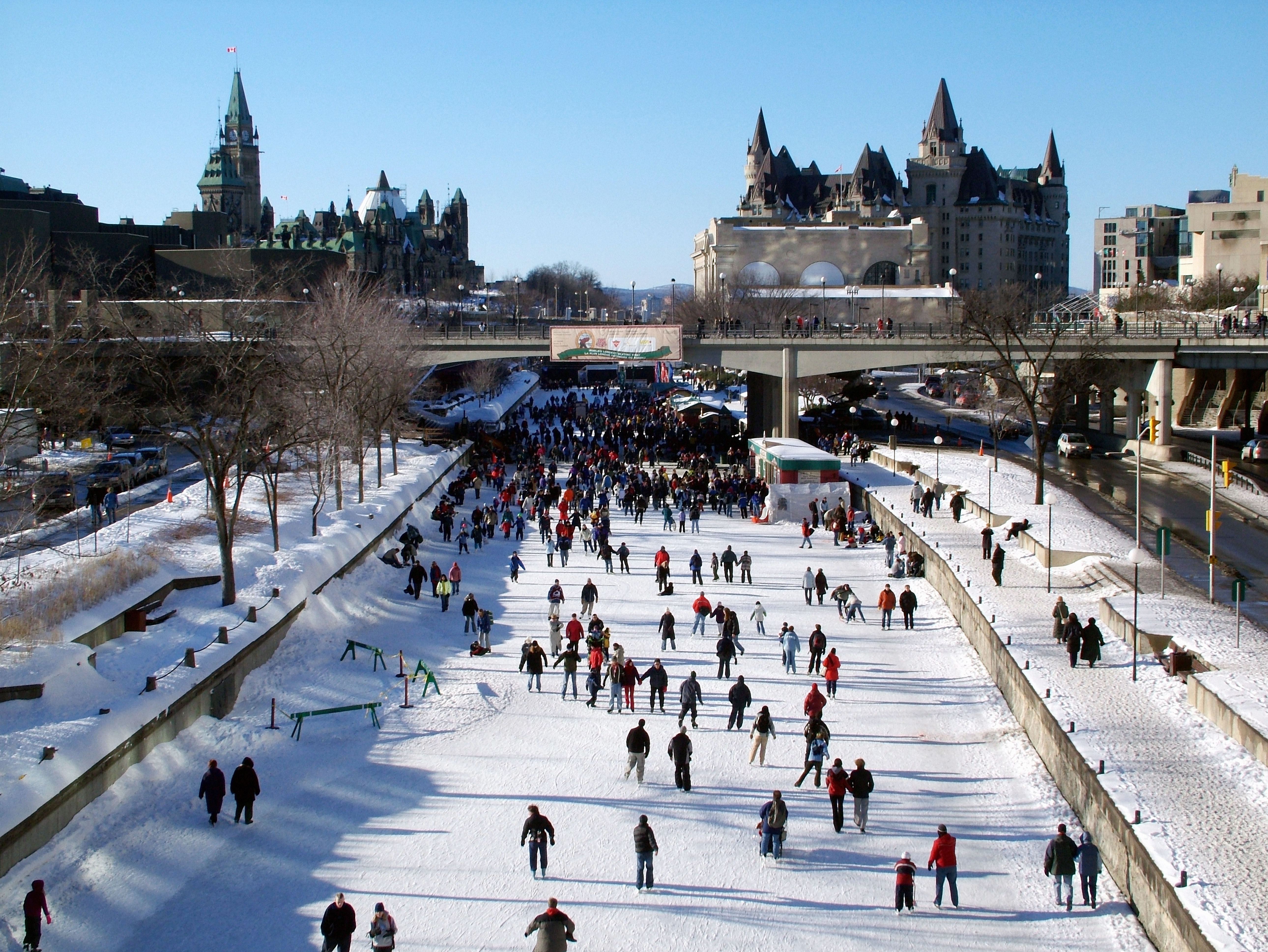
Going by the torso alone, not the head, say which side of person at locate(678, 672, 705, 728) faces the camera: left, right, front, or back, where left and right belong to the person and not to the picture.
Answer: back

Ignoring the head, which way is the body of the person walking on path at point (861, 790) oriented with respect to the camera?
away from the camera

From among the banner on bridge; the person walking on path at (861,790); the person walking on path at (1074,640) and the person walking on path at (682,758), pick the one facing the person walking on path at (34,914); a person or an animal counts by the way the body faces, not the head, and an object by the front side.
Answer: the banner on bridge

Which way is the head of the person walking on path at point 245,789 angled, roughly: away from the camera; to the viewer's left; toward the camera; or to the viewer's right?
away from the camera

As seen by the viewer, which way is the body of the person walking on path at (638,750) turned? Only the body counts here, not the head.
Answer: away from the camera

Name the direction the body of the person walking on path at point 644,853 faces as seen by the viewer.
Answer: away from the camera

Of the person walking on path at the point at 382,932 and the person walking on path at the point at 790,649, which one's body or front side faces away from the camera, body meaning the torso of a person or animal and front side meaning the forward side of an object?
the person walking on path at the point at 790,649

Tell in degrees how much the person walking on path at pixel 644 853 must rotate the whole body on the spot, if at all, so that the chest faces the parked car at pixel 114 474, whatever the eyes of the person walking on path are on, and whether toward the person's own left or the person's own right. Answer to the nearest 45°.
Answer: approximately 45° to the person's own left

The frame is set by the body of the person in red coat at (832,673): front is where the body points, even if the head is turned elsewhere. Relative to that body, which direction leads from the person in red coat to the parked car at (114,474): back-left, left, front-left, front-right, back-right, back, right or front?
front-left

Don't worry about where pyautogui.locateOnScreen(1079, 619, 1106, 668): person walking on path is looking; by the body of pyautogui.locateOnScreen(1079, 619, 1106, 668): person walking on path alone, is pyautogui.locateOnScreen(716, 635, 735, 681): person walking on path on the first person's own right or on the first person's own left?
on the first person's own left

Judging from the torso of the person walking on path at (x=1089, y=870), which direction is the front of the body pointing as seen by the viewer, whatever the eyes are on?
away from the camera

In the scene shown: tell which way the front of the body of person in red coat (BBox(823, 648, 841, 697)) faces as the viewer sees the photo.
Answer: away from the camera

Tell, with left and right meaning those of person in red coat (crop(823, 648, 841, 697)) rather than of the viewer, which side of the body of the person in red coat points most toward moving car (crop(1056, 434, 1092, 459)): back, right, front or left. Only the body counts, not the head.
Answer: front

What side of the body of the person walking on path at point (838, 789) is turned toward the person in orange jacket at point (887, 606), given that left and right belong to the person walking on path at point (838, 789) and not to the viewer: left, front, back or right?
front
